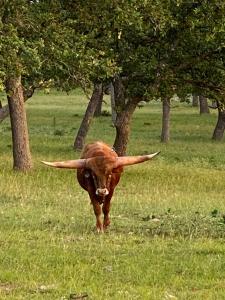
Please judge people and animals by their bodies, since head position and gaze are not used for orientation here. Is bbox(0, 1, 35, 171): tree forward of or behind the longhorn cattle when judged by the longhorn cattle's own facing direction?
behind

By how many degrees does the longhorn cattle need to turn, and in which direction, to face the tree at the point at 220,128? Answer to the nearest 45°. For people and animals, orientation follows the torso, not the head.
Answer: approximately 180°

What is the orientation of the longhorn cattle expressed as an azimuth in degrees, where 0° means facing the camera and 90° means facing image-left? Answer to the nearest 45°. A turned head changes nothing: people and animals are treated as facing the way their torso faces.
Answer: approximately 0°
